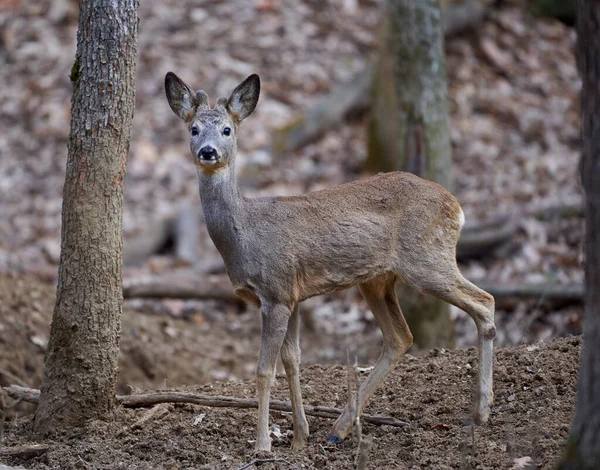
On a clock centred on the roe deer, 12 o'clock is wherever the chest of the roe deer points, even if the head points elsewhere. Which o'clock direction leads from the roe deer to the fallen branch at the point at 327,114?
The fallen branch is roughly at 3 o'clock from the roe deer.

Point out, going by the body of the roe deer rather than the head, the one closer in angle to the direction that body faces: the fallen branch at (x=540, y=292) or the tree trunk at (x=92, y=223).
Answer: the tree trunk

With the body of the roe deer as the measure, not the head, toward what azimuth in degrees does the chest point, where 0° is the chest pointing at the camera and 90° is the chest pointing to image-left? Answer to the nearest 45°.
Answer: approximately 90°

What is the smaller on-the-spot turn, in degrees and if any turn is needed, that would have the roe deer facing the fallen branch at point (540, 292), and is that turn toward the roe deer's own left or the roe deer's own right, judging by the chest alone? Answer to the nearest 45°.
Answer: approximately 135° to the roe deer's own right

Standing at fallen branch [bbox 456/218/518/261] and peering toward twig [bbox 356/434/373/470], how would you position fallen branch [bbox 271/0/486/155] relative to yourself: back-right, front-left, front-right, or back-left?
back-right

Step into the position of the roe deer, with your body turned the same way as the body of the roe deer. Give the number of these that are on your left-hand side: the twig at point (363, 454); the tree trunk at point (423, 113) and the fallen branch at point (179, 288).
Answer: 1

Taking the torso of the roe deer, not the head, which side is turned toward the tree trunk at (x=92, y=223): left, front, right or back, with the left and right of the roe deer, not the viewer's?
front

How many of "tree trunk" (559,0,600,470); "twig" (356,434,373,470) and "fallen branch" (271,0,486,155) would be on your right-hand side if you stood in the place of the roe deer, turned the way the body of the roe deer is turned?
1

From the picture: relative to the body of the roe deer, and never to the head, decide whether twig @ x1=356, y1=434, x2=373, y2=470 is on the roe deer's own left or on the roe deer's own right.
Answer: on the roe deer's own left
